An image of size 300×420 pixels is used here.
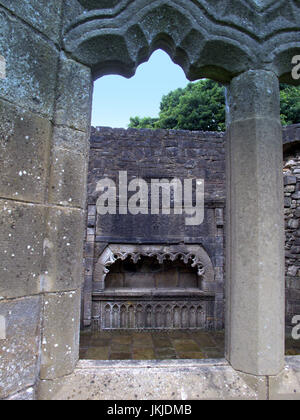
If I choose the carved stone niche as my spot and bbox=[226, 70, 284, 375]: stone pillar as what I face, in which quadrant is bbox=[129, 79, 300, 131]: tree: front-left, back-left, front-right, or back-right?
back-left

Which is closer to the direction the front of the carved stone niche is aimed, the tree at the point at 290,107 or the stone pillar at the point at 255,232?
the stone pillar

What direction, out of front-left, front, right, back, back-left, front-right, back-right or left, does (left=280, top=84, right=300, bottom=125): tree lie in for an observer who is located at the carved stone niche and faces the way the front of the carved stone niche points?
back-left

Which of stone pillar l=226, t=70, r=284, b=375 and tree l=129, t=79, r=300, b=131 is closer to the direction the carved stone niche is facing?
the stone pillar

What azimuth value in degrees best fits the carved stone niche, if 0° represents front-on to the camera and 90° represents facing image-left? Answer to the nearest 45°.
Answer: approximately 0°

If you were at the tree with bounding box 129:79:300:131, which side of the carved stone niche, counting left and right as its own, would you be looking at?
back

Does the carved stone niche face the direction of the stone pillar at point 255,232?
yes
